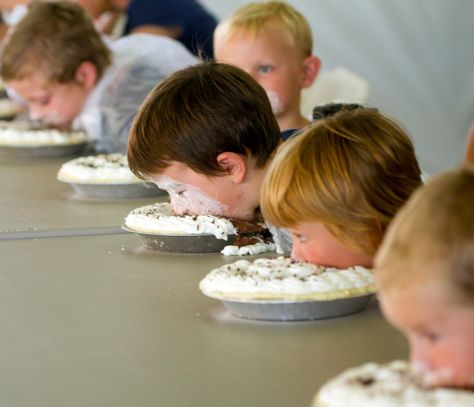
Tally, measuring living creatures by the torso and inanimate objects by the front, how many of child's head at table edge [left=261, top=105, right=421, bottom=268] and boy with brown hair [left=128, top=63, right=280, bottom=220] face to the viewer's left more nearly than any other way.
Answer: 2

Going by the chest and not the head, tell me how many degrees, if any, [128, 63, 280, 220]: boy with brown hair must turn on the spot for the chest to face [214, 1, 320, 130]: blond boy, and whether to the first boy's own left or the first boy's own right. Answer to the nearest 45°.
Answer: approximately 90° to the first boy's own right

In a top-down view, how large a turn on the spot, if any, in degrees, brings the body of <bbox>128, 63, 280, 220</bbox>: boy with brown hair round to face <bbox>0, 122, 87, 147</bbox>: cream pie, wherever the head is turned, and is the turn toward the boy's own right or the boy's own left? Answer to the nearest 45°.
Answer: approximately 45° to the boy's own right

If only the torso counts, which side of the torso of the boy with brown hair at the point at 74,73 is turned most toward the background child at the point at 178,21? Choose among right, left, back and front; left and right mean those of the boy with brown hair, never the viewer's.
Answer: back

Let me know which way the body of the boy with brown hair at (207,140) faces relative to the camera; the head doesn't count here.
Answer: to the viewer's left

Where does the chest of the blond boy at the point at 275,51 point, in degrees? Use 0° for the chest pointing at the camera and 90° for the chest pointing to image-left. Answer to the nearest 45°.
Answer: approximately 45°

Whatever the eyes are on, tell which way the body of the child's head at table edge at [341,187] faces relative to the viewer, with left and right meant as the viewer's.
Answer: facing to the left of the viewer

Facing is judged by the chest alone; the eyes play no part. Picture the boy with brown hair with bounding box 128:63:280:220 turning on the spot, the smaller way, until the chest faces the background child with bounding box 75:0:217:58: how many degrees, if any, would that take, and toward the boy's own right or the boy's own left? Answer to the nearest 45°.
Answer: approximately 90° to the boy's own right

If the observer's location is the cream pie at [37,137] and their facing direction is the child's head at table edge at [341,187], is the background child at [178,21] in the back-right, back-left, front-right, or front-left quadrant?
back-left
